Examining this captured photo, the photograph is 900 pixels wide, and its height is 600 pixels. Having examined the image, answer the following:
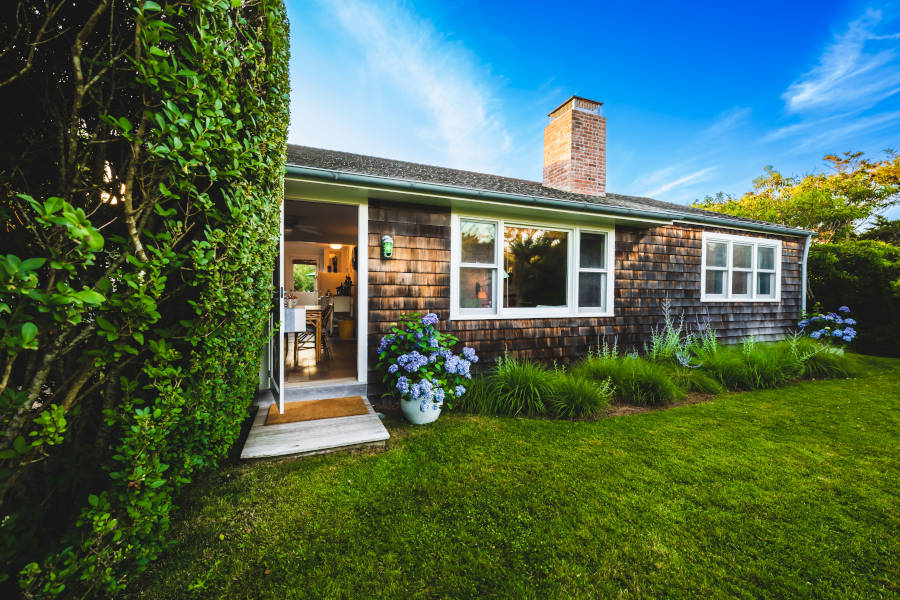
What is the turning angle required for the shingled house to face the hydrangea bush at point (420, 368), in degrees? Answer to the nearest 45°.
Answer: approximately 90° to its right

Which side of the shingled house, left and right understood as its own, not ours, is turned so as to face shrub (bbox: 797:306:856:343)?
left

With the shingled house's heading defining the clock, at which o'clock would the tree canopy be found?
The tree canopy is roughly at 9 o'clock from the shingled house.

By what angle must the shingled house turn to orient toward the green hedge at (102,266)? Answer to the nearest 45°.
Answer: approximately 45° to its right

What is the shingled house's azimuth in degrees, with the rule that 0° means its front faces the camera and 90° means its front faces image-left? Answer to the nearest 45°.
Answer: approximately 315°

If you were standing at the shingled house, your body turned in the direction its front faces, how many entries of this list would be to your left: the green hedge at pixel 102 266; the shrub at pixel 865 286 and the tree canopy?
2

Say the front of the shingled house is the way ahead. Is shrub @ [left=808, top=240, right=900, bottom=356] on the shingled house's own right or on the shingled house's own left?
on the shingled house's own left
